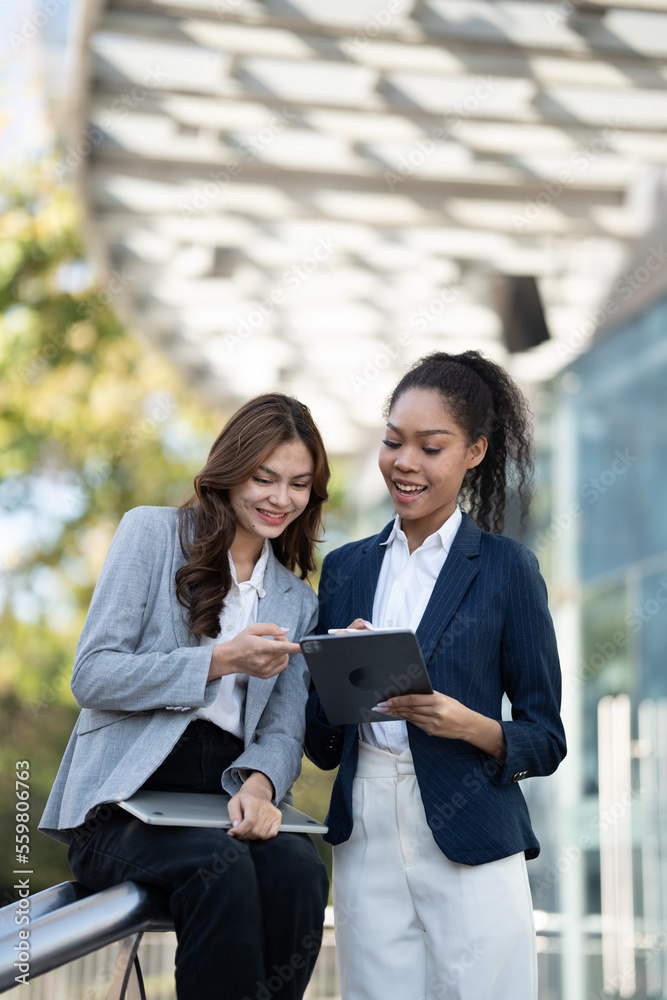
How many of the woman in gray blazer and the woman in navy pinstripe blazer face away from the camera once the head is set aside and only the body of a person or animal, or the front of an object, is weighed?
0

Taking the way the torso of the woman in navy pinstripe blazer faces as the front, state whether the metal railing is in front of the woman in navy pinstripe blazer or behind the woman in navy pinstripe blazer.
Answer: in front

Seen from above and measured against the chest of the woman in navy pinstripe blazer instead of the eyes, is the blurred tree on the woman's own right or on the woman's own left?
on the woman's own right

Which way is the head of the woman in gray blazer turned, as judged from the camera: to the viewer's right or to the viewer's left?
to the viewer's right

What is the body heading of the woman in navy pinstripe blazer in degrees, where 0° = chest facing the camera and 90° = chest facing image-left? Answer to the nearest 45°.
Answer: approximately 45°

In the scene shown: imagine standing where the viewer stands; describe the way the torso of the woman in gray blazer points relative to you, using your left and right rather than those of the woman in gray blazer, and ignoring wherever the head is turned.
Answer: facing the viewer and to the right of the viewer

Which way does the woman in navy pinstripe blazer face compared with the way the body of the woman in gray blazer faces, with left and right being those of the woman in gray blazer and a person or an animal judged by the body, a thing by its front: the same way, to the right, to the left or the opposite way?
to the right

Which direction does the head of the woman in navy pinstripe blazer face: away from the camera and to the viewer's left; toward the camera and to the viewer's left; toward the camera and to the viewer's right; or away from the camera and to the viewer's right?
toward the camera and to the viewer's left
